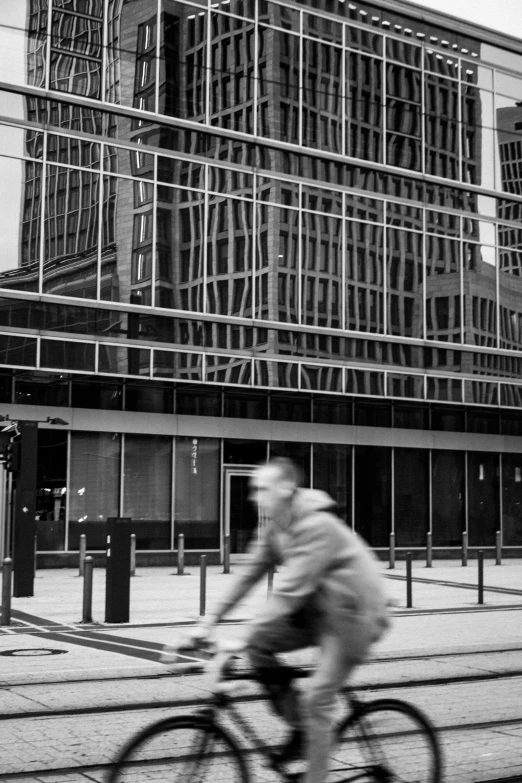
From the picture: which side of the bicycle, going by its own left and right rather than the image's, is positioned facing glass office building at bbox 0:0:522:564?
right

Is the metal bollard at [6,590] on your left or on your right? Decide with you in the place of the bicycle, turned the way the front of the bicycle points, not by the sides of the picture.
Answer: on your right

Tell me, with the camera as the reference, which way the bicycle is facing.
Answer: facing to the left of the viewer

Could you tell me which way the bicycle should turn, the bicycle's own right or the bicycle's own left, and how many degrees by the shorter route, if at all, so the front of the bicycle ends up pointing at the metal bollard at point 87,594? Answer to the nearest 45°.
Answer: approximately 90° to the bicycle's own right
